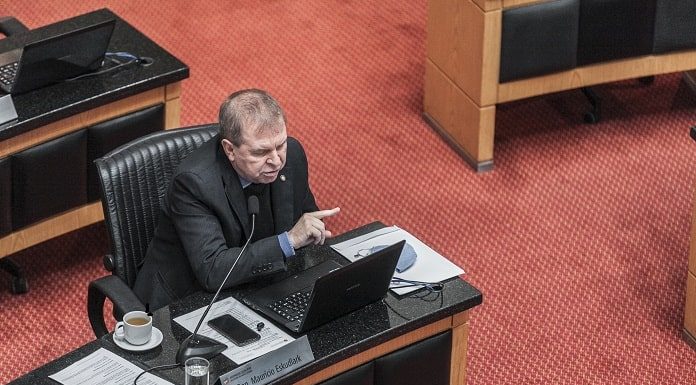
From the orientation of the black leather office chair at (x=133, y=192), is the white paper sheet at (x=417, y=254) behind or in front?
in front

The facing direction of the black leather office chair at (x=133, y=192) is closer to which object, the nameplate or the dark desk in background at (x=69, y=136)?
the nameplate

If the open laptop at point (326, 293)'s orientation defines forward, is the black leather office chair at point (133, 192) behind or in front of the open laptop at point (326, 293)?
in front

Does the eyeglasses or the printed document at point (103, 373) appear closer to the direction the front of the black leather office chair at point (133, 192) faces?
the eyeglasses

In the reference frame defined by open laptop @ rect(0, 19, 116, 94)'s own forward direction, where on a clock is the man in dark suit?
The man in dark suit is roughly at 7 o'clock from the open laptop.

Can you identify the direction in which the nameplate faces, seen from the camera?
facing the viewer and to the right of the viewer

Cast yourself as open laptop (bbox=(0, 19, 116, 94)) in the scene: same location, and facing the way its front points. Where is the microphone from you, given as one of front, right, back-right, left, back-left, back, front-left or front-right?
back-left

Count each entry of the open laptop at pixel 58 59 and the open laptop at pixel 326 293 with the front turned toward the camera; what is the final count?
0

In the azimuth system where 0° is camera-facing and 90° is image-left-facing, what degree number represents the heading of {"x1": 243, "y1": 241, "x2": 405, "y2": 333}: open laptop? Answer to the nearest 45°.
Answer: approximately 135°

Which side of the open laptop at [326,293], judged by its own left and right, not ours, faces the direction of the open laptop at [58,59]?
front

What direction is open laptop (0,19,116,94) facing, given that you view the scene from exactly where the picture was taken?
facing away from the viewer and to the left of the viewer
